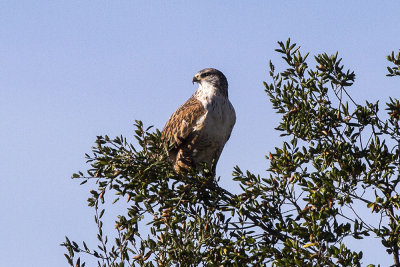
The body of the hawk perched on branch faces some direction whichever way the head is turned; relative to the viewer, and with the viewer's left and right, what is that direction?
facing the viewer and to the right of the viewer
